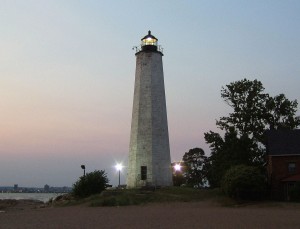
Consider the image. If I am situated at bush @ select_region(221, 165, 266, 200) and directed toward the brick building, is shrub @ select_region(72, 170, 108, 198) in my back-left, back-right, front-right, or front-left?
back-left

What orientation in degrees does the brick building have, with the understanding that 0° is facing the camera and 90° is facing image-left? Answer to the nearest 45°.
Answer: approximately 0°

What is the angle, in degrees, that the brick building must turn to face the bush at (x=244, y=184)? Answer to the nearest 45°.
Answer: approximately 45° to its right

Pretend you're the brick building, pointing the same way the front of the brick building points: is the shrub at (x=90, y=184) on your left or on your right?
on your right
